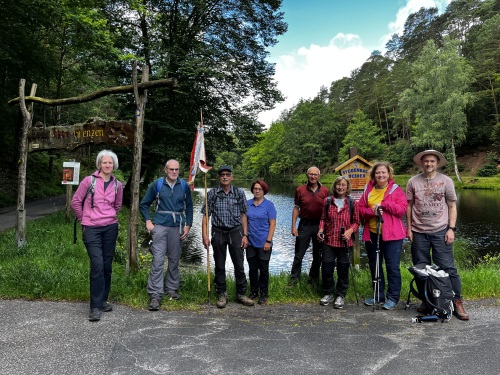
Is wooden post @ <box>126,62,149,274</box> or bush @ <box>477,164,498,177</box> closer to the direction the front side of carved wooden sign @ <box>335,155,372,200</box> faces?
the wooden post

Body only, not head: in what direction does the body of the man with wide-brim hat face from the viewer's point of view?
toward the camera

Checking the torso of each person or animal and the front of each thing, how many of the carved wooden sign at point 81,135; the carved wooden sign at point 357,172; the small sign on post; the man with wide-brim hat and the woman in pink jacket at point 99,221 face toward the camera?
5

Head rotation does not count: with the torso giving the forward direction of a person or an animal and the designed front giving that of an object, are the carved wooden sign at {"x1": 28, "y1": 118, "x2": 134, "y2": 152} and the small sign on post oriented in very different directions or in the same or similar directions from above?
same or similar directions

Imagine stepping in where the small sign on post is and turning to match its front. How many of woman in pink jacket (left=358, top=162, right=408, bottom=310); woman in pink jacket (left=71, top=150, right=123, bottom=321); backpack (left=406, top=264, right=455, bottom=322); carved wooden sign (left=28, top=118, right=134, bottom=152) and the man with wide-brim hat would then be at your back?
0

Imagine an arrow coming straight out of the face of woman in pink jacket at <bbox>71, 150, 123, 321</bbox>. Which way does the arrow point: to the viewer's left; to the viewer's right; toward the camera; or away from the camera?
toward the camera

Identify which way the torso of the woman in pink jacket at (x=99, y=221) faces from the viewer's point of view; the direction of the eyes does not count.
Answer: toward the camera

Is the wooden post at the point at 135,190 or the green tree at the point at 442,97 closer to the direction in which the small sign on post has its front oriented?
the wooden post

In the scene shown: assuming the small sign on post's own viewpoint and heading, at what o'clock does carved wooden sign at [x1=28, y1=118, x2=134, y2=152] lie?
The carved wooden sign is roughly at 12 o'clock from the small sign on post.

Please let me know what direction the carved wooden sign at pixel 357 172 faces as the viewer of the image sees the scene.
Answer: facing the viewer

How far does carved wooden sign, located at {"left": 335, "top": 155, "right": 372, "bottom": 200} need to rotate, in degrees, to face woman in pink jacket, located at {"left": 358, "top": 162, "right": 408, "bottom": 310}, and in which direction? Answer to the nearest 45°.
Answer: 0° — it already faces them

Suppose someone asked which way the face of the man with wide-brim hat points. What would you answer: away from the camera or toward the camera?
toward the camera
